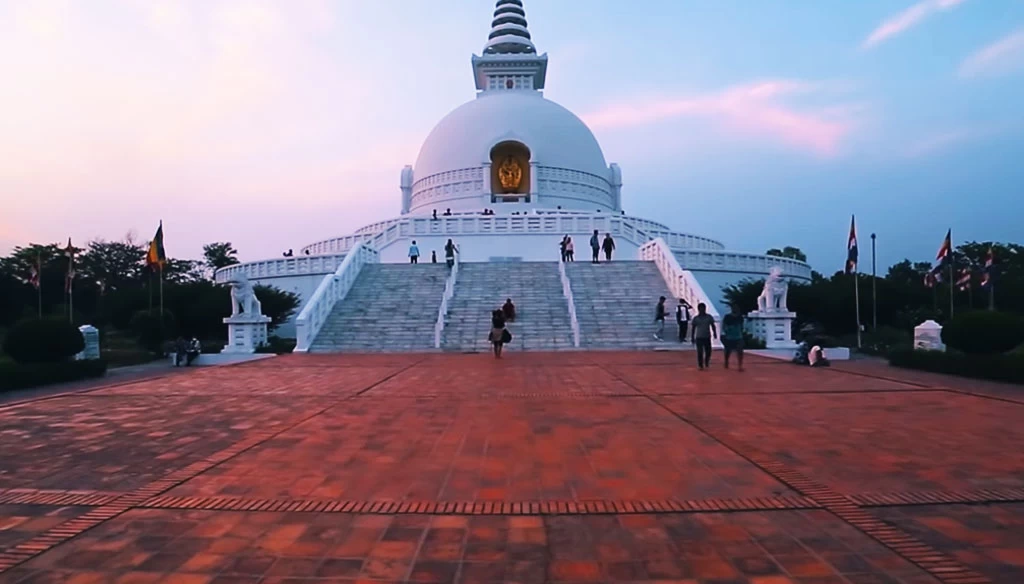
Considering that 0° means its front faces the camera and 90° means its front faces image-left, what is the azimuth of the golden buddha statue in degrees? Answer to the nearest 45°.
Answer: approximately 0°

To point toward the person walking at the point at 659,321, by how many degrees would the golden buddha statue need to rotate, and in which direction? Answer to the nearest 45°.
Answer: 0° — it already faces them

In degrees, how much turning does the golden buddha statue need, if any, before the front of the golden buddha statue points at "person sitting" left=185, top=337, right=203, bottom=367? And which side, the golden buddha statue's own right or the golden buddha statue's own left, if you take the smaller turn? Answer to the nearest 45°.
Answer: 0° — it already faces them
